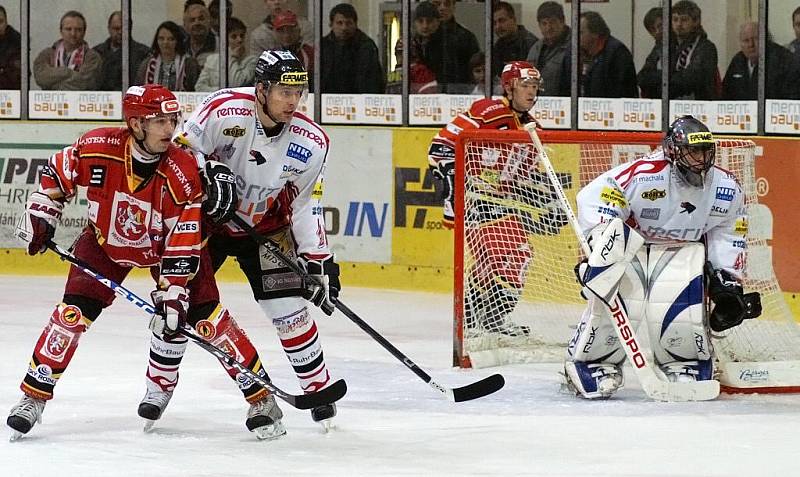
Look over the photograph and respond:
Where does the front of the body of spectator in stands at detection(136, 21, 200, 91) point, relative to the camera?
toward the camera

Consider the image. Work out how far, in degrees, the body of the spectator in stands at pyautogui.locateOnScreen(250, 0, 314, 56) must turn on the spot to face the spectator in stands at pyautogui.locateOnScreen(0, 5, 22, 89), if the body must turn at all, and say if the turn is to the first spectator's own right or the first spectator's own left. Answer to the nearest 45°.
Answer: approximately 90° to the first spectator's own right

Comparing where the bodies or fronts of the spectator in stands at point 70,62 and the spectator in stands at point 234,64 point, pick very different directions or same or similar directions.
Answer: same or similar directions

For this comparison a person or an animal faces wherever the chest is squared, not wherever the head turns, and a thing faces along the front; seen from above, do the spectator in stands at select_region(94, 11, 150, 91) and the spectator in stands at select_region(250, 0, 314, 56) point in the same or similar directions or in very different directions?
same or similar directions

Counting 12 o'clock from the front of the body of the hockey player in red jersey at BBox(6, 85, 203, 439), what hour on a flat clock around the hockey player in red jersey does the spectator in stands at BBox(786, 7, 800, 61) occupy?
The spectator in stands is roughly at 9 o'clock from the hockey player in red jersey.

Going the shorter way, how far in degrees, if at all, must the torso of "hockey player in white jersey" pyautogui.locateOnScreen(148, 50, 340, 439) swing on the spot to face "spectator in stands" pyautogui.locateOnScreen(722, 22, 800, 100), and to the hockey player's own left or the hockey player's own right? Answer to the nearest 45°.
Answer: approximately 90° to the hockey player's own left

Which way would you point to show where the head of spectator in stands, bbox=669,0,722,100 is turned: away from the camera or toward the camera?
toward the camera

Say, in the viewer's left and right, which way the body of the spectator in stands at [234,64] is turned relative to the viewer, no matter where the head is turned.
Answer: facing the viewer

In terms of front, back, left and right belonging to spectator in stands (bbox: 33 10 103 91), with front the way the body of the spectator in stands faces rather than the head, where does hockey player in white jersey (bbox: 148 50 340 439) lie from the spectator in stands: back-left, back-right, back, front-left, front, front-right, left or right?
front

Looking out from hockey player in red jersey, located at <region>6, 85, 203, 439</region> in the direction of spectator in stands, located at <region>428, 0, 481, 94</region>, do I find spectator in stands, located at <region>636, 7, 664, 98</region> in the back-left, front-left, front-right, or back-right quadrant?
front-right

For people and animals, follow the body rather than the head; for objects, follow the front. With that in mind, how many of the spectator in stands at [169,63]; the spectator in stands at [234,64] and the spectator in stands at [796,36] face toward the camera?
3

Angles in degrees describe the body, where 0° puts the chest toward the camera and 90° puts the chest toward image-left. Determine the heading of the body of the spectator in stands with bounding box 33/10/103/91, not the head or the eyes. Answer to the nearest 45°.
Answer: approximately 0°

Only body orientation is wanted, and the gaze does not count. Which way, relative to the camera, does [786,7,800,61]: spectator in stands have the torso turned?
toward the camera

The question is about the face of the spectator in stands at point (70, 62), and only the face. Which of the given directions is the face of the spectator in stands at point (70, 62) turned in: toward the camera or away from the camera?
toward the camera

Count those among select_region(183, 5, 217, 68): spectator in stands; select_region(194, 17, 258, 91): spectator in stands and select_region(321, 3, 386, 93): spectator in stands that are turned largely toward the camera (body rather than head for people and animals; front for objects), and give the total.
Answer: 3
